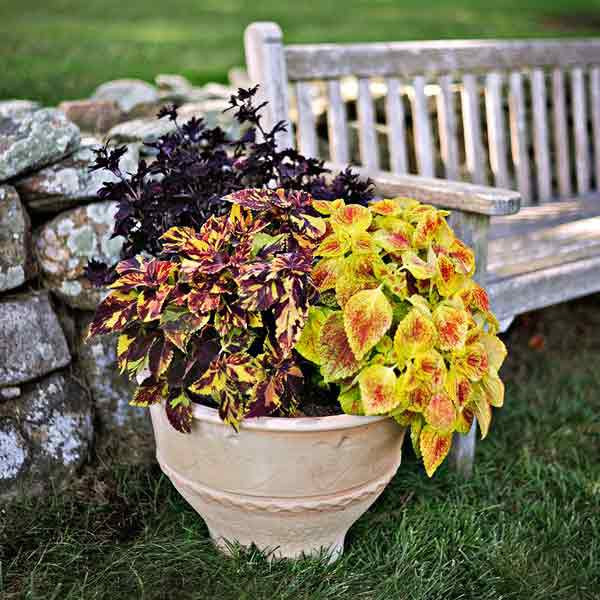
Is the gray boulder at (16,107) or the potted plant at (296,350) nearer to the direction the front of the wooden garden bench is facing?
the potted plant

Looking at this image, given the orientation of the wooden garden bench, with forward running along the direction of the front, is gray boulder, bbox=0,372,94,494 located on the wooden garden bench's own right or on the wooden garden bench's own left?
on the wooden garden bench's own right

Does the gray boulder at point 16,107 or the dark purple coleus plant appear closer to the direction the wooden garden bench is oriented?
the dark purple coleus plant

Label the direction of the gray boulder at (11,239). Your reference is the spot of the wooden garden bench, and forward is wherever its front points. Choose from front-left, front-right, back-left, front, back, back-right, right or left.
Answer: right

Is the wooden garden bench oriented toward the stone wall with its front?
no

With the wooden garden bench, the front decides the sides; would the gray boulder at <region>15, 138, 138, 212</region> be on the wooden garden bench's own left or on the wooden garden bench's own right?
on the wooden garden bench's own right

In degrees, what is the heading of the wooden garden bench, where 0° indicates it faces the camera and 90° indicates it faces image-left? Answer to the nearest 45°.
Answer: approximately 315°

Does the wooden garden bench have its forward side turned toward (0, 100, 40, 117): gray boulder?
no

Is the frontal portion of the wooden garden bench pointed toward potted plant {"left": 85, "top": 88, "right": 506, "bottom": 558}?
no

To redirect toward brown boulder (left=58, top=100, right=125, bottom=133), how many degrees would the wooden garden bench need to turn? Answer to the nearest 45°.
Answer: approximately 135° to its right

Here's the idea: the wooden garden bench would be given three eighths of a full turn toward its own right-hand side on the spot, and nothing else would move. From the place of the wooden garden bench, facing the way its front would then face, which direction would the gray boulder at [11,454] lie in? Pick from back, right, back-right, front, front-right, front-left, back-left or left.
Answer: front-left

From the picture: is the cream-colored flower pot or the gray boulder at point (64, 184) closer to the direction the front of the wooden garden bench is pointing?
the cream-colored flower pot

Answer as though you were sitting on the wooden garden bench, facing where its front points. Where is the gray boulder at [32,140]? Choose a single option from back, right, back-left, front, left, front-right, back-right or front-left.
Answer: right

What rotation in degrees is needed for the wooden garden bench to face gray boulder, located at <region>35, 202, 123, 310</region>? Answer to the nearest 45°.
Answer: approximately 90° to its right

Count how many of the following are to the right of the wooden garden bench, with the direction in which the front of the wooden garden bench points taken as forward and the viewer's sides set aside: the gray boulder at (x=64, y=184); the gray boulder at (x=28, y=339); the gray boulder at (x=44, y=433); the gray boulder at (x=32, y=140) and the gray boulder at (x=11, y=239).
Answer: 5

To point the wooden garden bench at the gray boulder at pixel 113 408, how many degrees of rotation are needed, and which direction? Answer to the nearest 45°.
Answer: approximately 90° to its right

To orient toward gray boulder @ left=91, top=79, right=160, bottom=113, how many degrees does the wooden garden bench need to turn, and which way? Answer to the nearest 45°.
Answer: approximately 135° to its right
